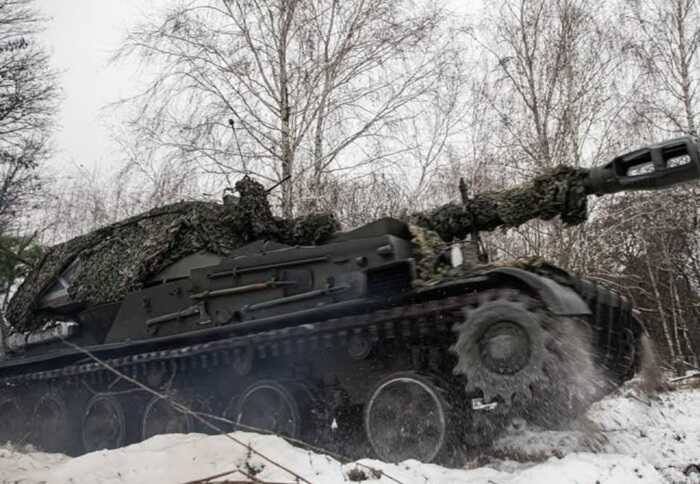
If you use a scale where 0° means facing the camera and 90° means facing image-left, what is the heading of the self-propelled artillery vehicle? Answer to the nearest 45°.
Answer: approximately 315°
